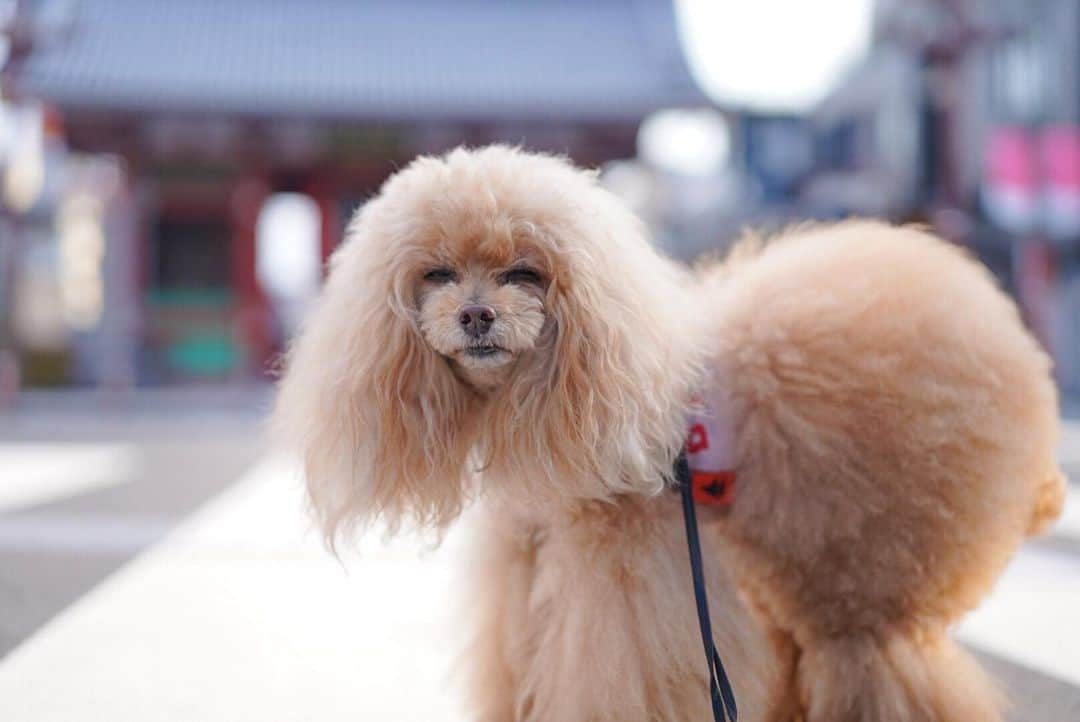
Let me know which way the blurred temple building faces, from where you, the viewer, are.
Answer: facing the viewer
